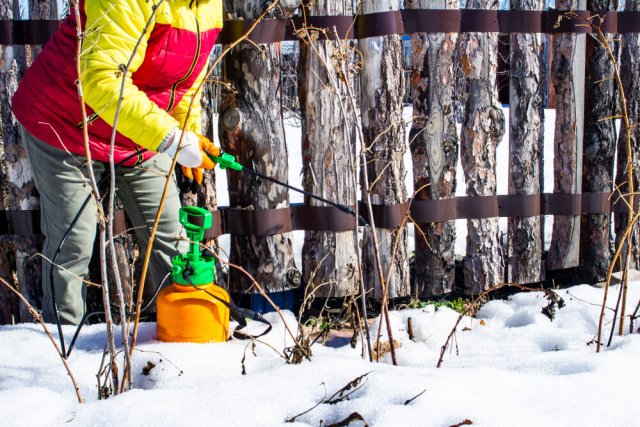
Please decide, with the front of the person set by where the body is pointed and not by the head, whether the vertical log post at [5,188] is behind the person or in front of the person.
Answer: behind

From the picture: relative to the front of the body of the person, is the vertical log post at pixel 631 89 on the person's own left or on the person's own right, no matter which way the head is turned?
on the person's own left
